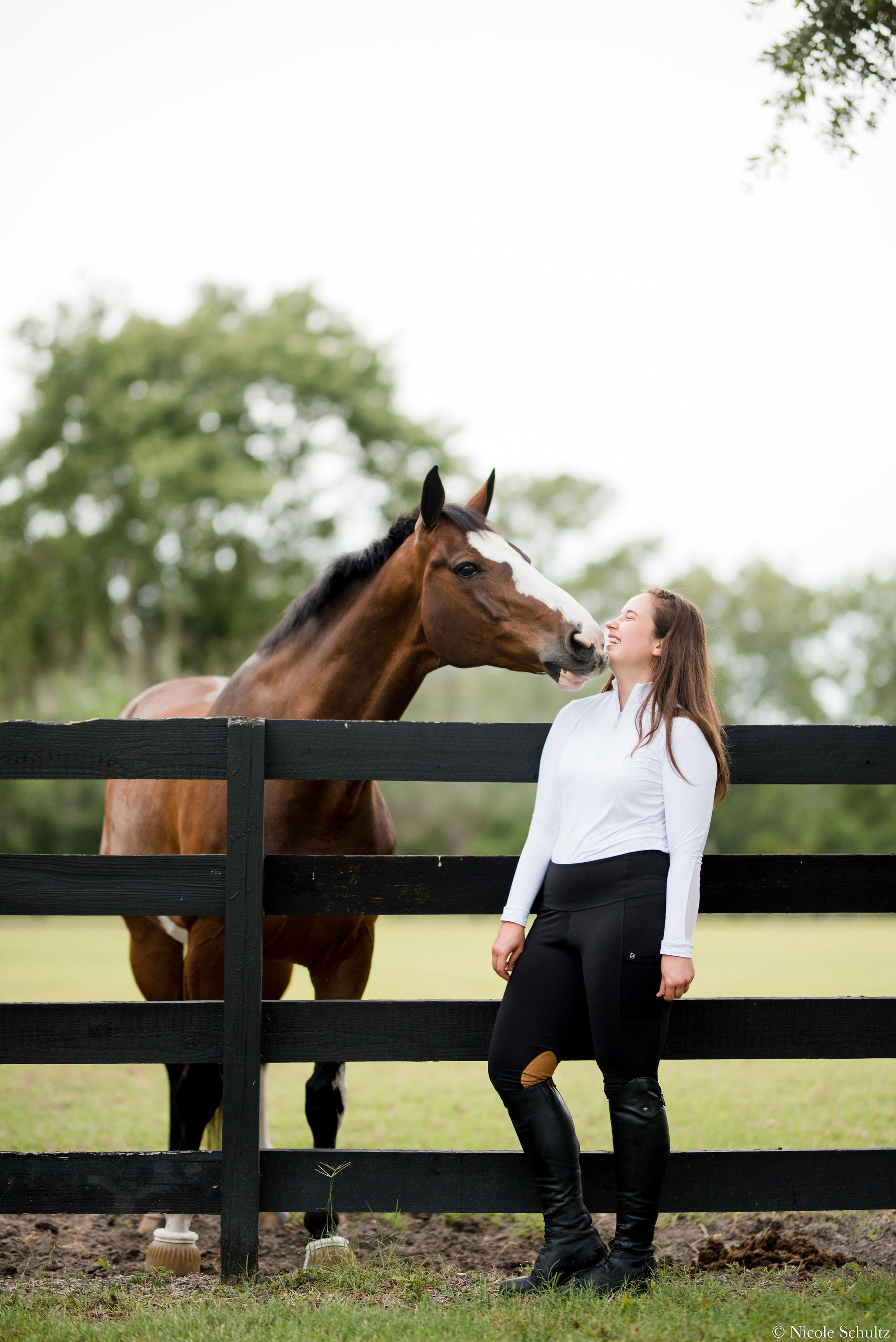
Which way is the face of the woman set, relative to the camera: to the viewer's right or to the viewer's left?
to the viewer's left

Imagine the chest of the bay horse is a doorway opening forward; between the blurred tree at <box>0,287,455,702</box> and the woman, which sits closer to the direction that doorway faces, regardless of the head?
the woman

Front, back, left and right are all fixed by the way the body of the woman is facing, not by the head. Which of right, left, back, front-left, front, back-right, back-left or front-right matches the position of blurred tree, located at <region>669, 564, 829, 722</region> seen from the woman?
back-right

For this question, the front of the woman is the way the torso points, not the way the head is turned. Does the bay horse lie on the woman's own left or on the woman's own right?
on the woman's own right

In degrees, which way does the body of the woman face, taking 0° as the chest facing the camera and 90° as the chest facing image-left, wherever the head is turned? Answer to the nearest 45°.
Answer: approximately 45°
